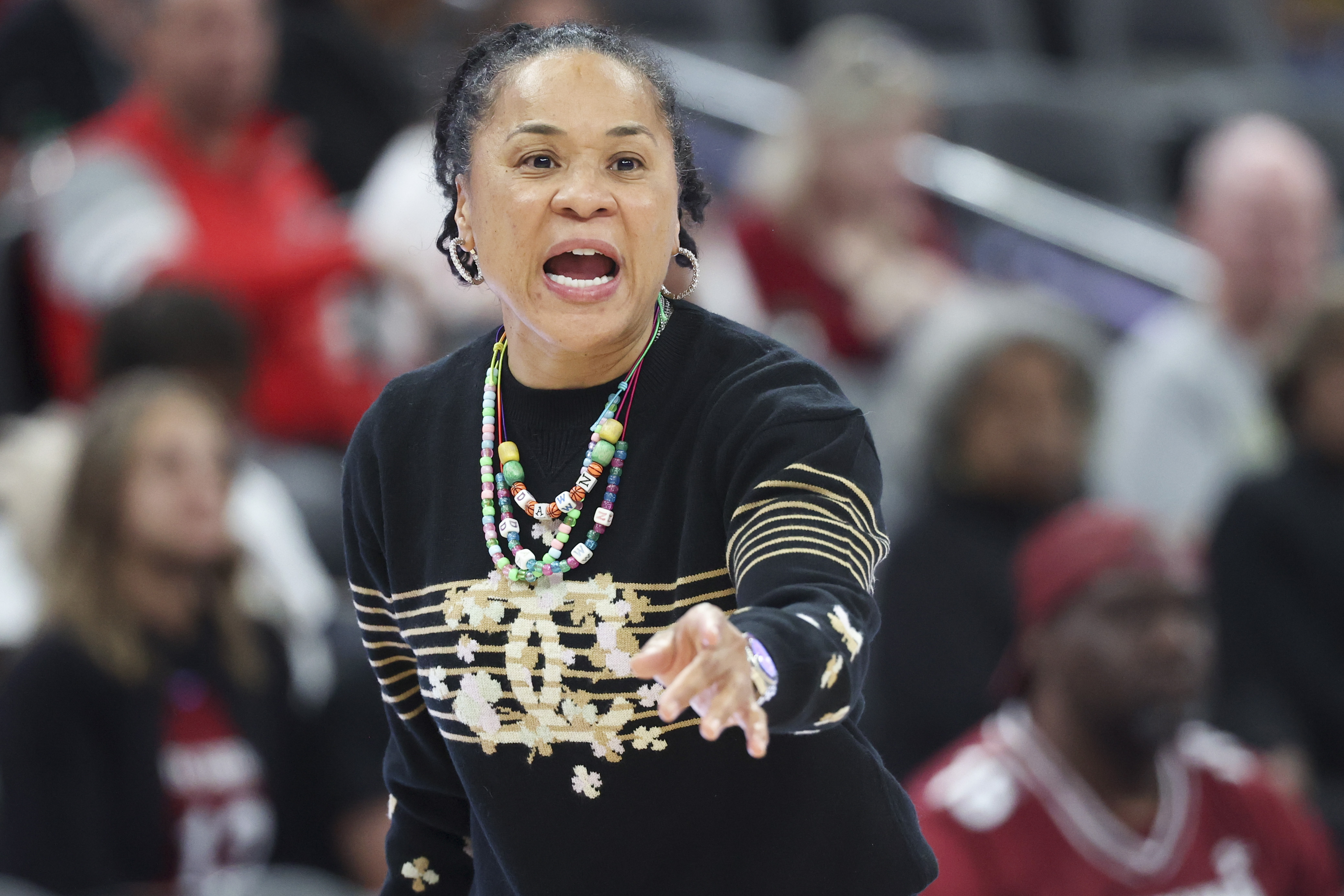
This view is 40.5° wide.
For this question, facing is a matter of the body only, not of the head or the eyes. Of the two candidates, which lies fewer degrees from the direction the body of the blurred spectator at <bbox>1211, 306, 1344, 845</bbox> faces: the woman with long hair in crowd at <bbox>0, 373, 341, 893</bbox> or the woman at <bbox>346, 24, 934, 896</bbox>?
the woman

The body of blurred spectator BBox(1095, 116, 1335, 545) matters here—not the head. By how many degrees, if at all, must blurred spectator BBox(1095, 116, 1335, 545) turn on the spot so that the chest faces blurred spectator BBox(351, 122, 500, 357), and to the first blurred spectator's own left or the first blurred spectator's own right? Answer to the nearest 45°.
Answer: approximately 90° to the first blurred spectator's own right

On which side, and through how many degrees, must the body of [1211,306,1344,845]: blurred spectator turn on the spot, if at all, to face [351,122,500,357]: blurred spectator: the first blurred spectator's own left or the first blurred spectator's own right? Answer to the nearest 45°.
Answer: approximately 135° to the first blurred spectator's own right

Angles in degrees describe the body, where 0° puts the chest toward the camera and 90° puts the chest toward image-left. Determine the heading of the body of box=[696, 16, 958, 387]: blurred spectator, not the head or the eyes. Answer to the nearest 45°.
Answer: approximately 315°

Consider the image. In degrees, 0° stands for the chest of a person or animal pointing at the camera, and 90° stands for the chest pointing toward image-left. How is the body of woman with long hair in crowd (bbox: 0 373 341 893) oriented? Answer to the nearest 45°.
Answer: approximately 315°

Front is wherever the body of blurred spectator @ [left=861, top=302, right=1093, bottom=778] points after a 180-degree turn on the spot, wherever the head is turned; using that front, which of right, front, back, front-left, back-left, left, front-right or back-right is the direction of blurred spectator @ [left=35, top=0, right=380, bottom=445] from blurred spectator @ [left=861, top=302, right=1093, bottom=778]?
front-left

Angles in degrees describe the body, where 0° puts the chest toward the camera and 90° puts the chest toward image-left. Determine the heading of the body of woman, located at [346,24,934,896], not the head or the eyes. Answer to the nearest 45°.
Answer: approximately 0°

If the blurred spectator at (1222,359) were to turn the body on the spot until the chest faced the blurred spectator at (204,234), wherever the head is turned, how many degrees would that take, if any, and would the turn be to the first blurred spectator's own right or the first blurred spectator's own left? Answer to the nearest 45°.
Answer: approximately 90° to the first blurred spectator's own right

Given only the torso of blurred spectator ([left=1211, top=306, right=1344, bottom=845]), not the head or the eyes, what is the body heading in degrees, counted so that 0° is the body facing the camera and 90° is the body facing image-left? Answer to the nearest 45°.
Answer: approximately 315°

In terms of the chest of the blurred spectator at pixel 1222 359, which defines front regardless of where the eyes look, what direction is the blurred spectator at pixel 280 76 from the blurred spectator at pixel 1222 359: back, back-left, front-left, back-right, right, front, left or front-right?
back-right
